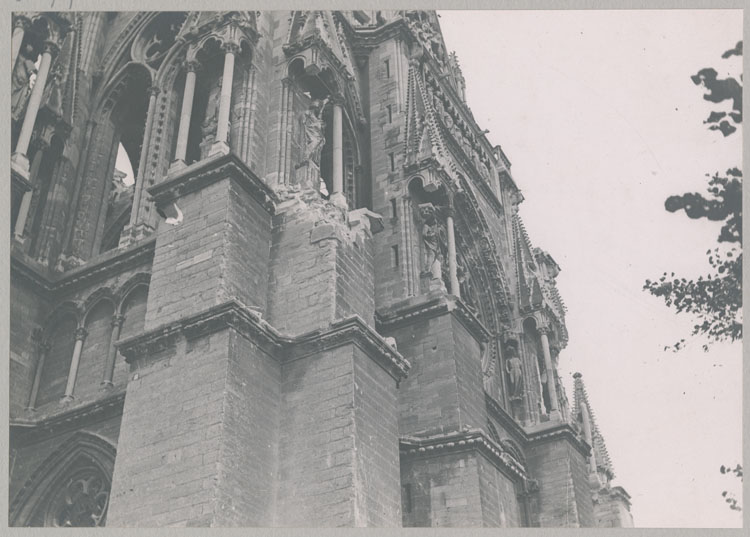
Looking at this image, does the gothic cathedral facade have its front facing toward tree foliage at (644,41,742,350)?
yes

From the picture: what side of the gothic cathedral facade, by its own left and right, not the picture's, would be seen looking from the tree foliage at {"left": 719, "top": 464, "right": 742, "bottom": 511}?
front

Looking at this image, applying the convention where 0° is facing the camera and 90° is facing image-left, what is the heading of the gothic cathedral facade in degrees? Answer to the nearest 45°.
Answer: approximately 315°
